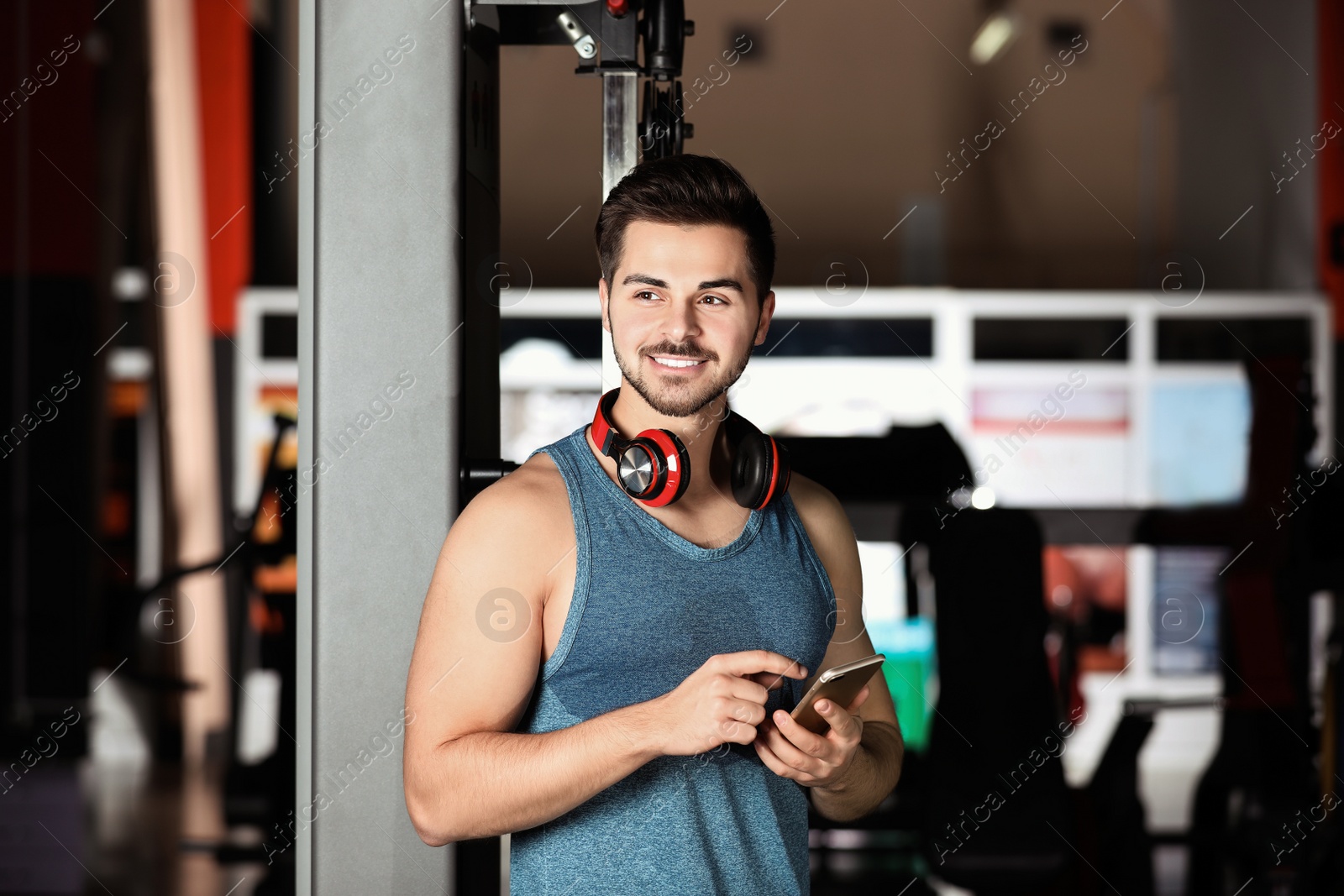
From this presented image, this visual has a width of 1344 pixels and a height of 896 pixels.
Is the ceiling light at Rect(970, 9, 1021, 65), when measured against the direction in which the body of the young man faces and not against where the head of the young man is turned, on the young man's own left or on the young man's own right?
on the young man's own left

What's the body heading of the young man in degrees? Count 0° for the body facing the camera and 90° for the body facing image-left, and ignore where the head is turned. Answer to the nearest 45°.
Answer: approximately 315°
